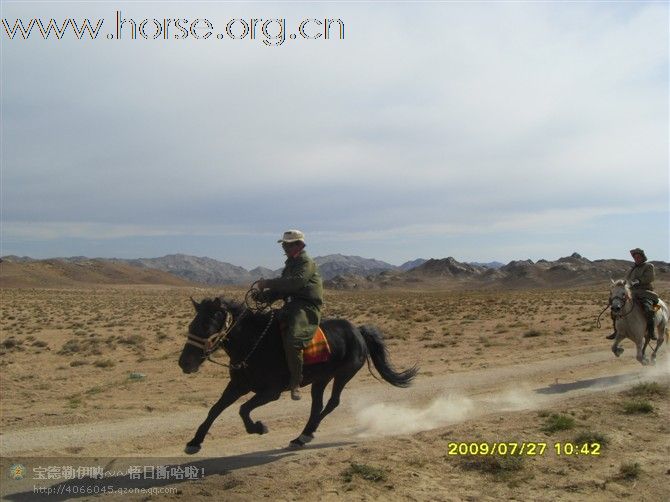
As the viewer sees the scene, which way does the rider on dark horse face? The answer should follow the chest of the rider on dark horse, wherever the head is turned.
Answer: to the viewer's left

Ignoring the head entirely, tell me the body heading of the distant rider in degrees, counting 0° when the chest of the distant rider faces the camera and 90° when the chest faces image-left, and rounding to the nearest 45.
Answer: approximately 45°

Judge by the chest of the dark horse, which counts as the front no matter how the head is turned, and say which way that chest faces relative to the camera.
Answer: to the viewer's left

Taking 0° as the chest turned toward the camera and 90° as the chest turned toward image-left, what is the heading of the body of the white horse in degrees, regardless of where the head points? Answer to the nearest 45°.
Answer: approximately 45°

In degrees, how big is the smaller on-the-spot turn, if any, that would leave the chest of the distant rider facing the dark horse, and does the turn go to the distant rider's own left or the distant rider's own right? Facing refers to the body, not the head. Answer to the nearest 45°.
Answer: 0° — they already face it

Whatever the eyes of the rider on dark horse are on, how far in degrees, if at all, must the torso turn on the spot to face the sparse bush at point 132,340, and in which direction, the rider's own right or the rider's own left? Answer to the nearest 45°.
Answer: approximately 90° to the rider's own right
